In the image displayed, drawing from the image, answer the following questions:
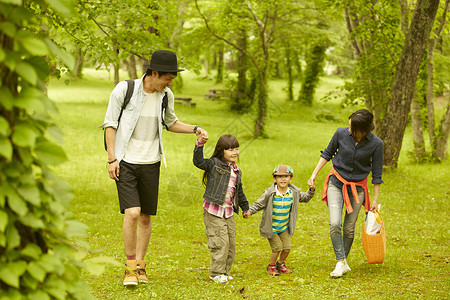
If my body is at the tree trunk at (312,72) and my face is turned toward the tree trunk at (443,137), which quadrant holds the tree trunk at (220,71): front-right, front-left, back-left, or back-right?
back-right

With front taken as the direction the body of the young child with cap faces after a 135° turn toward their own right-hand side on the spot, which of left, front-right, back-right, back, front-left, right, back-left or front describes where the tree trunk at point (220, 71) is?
front-right

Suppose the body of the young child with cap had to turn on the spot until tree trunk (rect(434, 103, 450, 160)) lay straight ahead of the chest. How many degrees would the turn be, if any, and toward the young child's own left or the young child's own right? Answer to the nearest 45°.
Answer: approximately 135° to the young child's own left

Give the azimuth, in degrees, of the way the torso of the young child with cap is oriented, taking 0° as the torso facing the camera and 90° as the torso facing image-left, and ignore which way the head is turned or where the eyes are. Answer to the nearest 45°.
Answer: approximately 0°

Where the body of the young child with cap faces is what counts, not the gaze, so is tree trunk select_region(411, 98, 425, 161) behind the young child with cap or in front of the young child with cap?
behind

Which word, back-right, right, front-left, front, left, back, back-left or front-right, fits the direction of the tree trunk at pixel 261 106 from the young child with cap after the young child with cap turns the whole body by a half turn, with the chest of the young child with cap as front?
front

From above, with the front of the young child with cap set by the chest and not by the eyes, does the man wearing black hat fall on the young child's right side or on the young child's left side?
on the young child's right side

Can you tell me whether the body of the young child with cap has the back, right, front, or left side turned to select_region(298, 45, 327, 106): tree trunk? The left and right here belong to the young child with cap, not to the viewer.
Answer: back

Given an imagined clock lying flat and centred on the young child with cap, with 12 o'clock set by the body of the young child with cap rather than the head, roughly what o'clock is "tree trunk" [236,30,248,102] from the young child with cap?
The tree trunk is roughly at 6 o'clock from the young child with cap.

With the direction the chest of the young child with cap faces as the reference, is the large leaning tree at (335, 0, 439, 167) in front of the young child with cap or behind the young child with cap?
behind
